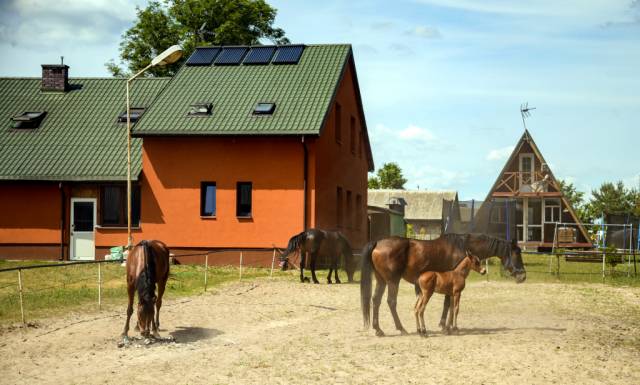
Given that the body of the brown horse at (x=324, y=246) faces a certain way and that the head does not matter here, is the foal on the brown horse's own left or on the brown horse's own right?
on the brown horse's own left

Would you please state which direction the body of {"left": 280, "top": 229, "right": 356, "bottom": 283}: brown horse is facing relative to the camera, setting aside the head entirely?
to the viewer's left

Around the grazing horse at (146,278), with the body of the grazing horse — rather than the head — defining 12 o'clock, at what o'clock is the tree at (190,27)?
The tree is roughly at 6 o'clock from the grazing horse.

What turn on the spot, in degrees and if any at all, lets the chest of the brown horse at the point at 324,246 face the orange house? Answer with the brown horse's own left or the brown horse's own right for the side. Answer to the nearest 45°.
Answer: approximately 45° to the brown horse's own right

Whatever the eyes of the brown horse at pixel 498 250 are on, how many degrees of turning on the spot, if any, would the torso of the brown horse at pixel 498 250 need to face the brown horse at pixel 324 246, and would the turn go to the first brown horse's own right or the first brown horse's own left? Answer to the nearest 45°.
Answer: approximately 135° to the first brown horse's own left

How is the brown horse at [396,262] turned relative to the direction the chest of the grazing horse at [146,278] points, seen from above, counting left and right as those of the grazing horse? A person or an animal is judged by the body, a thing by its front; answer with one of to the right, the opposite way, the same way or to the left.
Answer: to the left

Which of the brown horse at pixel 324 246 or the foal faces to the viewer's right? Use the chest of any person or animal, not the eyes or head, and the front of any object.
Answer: the foal

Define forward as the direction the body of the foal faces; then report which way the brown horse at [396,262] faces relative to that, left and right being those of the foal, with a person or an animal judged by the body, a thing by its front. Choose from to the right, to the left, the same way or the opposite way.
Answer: the same way

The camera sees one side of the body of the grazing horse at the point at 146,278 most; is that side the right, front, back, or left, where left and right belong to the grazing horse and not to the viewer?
front

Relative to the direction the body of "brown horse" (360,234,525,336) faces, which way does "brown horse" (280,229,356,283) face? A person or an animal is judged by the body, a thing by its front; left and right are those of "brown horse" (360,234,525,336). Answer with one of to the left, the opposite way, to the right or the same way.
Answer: the opposite way

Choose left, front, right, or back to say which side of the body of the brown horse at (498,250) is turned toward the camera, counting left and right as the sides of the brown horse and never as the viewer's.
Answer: right

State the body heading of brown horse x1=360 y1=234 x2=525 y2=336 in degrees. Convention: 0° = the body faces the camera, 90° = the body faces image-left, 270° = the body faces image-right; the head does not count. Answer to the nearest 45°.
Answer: approximately 270°

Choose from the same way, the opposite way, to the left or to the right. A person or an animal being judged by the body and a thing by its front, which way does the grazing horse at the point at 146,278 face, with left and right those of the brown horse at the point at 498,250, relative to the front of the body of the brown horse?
to the right

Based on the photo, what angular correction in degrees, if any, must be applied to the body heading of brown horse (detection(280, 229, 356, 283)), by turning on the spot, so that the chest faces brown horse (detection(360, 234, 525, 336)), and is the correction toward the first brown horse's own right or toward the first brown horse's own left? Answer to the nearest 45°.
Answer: approximately 90° to the first brown horse's own left

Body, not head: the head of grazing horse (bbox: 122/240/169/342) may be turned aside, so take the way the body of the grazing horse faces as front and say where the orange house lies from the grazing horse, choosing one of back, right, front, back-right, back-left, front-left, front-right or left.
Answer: back

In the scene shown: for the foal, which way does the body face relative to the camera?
to the viewer's right

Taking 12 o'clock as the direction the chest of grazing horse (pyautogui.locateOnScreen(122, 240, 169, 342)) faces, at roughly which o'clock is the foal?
The foal is roughly at 9 o'clock from the grazing horse.

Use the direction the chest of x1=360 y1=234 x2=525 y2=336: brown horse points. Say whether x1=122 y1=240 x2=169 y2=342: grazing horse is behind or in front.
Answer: behind

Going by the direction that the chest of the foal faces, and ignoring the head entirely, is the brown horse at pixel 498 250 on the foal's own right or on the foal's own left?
on the foal's own left
